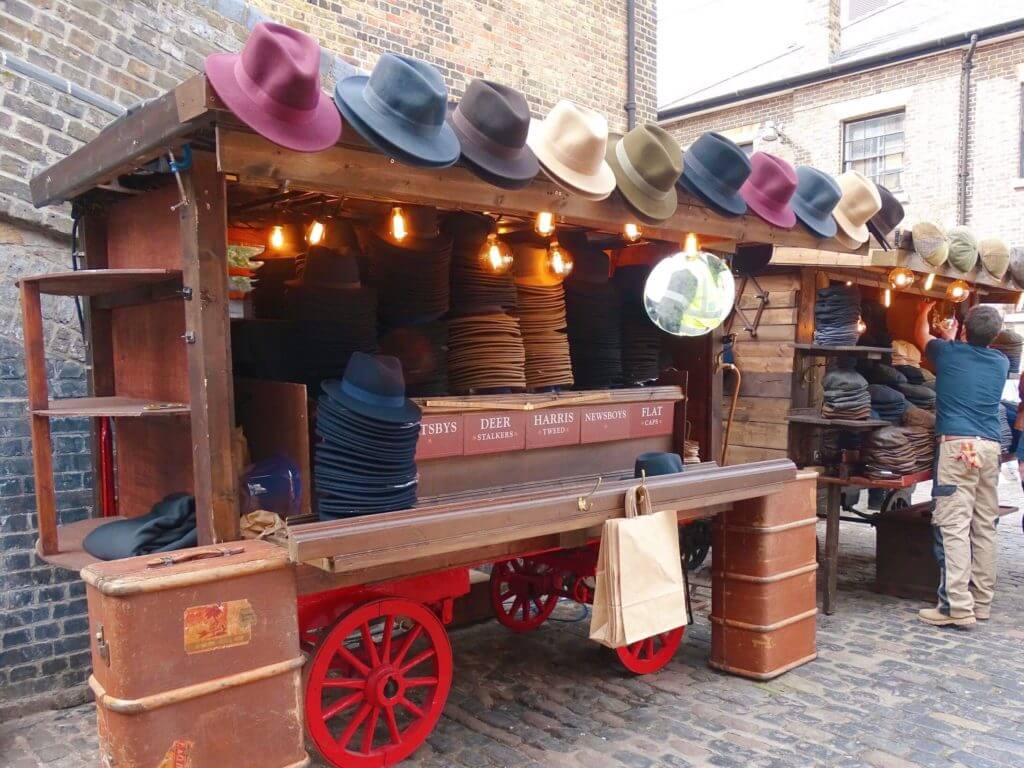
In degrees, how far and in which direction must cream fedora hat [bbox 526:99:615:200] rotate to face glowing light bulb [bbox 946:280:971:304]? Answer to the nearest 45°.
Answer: approximately 90° to its left

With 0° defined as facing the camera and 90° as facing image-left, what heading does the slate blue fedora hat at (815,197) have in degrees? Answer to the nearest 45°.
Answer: approximately 315°

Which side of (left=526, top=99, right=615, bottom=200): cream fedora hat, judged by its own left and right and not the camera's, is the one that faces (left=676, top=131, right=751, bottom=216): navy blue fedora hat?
left

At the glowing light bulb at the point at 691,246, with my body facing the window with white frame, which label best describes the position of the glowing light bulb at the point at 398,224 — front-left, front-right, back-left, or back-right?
back-left

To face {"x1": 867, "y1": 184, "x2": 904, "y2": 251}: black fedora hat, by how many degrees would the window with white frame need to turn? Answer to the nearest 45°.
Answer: approximately 45° to its left

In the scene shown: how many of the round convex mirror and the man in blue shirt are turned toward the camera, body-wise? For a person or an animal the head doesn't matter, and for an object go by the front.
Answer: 1

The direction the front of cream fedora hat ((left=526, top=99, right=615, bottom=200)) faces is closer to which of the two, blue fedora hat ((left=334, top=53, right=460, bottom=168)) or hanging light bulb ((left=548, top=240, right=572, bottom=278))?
the blue fedora hat

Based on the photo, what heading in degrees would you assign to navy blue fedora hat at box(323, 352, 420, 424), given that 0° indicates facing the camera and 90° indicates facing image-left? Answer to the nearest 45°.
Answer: approximately 315°

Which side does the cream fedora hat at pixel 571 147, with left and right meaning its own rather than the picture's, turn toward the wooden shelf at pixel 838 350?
left

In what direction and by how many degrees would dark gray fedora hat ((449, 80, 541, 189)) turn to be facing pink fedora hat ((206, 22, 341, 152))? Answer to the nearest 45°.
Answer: approximately 90° to its right

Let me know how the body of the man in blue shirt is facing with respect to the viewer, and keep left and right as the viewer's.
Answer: facing away from the viewer and to the left of the viewer

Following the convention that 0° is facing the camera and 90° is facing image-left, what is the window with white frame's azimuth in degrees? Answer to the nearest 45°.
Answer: approximately 45°

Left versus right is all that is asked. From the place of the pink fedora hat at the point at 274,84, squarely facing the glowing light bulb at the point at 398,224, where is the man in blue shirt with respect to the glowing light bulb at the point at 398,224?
right
